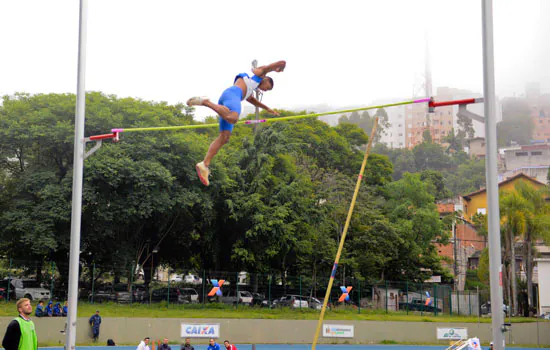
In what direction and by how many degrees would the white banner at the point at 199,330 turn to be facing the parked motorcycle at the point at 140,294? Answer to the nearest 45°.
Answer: approximately 135° to its right

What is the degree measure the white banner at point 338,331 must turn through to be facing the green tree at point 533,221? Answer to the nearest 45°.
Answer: approximately 135° to its left

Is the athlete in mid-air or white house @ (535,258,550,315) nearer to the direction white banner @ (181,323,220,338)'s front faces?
the athlete in mid-air

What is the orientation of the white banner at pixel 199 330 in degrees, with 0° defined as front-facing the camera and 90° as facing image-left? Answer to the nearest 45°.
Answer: approximately 0°

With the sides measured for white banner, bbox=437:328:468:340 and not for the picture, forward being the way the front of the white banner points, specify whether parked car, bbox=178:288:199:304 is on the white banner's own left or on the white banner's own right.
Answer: on the white banner's own right

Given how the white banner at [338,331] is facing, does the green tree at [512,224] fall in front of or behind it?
behind

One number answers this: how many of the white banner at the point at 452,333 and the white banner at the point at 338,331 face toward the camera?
2
